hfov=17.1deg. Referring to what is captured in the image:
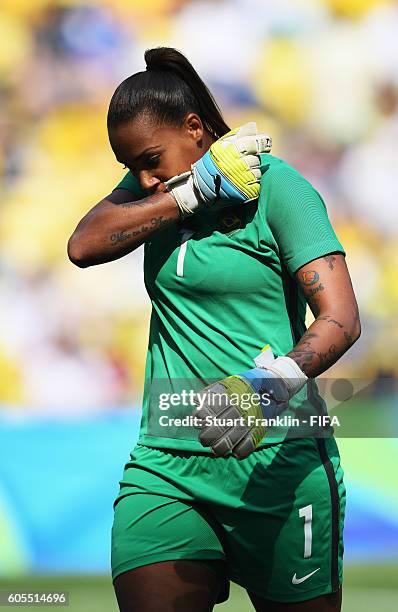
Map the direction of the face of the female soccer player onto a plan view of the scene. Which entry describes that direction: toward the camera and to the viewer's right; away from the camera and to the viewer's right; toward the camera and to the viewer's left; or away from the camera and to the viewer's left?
toward the camera and to the viewer's left

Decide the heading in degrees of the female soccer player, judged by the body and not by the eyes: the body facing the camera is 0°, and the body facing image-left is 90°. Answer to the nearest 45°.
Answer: approximately 45°
